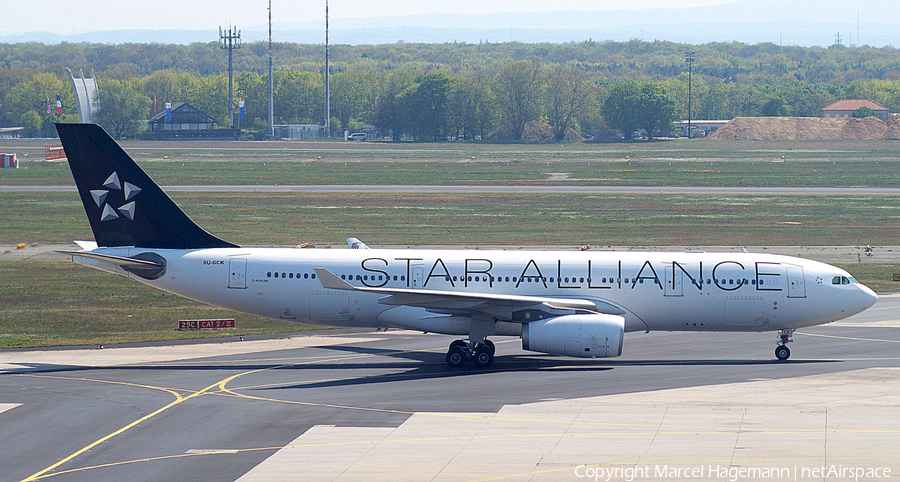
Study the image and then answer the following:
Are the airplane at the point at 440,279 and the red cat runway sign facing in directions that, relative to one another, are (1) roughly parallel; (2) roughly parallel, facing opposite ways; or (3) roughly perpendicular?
roughly perpendicular

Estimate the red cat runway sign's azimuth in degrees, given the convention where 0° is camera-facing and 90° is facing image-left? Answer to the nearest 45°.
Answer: approximately 0°

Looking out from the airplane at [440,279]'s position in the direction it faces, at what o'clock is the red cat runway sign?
The red cat runway sign is roughly at 7 o'clock from the airplane.

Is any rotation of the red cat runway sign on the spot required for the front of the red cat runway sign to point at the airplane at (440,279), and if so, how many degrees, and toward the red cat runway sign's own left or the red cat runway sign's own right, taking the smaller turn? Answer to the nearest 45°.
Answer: approximately 45° to the red cat runway sign's own left

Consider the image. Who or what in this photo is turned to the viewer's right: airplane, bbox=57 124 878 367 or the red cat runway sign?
the airplane

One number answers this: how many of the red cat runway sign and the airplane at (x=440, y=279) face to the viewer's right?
1

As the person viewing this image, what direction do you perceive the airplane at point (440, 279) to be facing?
facing to the right of the viewer
